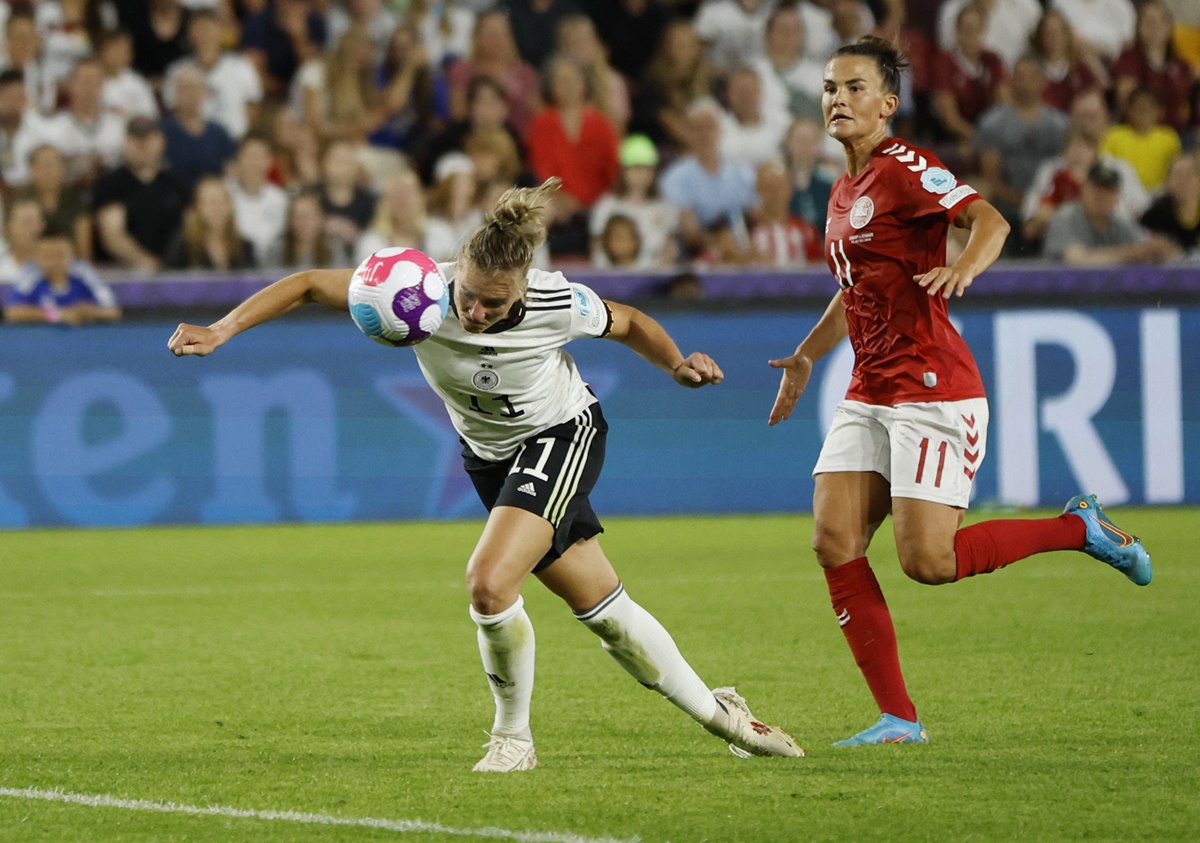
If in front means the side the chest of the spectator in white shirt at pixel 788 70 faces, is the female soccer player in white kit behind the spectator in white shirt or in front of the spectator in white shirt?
in front

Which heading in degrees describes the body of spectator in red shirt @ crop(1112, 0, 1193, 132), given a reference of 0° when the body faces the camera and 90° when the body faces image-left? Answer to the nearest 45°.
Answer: approximately 0°

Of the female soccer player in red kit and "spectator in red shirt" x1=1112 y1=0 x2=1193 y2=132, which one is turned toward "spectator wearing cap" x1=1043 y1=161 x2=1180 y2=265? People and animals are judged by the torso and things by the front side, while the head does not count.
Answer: the spectator in red shirt

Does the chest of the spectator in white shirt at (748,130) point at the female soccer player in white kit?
yes

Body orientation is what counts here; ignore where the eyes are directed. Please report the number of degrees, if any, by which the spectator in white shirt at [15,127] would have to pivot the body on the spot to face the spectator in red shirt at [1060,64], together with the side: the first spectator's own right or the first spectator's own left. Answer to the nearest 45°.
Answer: approximately 90° to the first spectator's own left

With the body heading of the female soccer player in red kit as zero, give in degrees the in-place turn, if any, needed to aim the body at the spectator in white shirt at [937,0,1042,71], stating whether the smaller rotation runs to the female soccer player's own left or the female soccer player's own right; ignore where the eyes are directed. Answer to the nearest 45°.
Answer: approximately 135° to the female soccer player's own right
